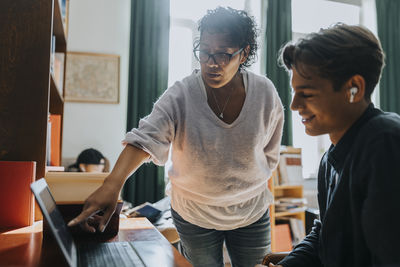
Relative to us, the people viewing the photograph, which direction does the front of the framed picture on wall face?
facing the viewer

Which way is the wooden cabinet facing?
to the viewer's right

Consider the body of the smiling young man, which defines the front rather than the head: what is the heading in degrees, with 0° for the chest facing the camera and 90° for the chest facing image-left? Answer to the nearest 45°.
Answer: approximately 90°

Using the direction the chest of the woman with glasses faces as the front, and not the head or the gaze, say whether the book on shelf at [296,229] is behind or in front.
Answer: behind

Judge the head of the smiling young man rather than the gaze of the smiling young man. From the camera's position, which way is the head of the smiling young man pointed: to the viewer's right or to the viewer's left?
to the viewer's left

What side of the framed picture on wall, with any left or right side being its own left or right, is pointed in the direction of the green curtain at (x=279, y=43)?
left

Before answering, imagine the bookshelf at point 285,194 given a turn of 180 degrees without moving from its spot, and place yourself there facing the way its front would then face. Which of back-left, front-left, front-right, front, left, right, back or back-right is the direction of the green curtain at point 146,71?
left

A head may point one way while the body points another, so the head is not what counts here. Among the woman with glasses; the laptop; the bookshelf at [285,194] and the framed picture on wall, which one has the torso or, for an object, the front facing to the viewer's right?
the laptop

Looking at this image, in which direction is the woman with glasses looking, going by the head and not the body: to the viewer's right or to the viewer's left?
to the viewer's left

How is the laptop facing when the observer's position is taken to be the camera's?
facing to the right of the viewer

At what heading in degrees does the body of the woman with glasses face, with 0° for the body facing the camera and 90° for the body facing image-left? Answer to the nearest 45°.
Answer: approximately 0°

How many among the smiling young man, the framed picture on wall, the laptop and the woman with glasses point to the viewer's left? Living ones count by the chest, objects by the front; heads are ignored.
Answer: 1

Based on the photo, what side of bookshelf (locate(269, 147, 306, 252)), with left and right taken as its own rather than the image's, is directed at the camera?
front
